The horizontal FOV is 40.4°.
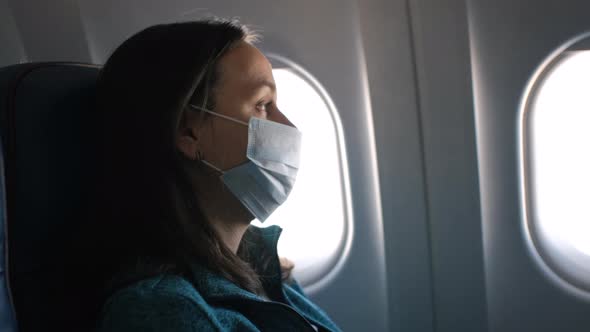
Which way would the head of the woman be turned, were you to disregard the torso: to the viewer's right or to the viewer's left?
to the viewer's right

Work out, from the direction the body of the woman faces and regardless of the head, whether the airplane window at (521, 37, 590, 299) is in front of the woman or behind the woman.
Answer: in front

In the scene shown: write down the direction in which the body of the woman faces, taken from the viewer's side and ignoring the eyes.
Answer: to the viewer's right

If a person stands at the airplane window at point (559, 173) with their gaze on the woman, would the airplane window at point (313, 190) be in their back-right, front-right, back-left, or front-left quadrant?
front-right

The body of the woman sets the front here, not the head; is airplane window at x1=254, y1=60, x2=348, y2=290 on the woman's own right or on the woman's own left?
on the woman's own left

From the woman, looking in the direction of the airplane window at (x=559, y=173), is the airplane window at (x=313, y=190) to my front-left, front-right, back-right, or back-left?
front-left

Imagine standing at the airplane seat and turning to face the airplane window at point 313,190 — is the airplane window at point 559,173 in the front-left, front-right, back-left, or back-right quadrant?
front-right
